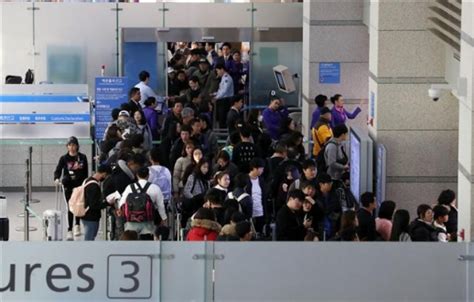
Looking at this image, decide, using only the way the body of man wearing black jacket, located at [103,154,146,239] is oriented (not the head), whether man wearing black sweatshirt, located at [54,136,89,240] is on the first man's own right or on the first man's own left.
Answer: on the first man's own left

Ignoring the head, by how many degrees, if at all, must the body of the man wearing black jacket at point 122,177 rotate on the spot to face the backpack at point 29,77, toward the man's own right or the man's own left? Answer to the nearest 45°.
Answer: approximately 90° to the man's own left

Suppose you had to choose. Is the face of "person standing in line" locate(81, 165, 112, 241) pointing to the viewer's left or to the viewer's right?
to the viewer's right

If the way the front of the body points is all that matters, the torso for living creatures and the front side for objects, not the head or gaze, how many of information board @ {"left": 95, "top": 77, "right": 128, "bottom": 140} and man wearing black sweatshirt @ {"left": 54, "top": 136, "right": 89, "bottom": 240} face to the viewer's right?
0

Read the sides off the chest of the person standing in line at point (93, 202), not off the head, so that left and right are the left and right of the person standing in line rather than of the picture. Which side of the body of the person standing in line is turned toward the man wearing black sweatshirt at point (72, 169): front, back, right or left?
left

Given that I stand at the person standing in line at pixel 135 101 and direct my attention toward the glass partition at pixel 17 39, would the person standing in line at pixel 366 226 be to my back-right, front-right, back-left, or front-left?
back-left

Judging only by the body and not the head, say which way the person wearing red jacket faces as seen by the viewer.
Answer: away from the camera
